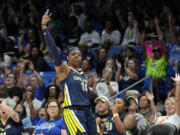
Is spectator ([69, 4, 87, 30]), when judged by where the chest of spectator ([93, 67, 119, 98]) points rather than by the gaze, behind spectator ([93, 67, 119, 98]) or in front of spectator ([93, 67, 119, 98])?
behind

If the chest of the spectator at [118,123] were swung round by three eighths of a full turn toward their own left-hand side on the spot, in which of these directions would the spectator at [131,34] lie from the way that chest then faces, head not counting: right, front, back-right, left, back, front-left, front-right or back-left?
left

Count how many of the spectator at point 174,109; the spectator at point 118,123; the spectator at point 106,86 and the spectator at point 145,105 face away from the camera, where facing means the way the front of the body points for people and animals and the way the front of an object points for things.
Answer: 0

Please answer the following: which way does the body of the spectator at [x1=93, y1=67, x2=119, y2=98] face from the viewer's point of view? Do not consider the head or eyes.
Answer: toward the camera

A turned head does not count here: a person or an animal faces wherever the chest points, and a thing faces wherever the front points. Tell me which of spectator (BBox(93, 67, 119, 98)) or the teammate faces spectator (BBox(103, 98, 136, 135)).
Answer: spectator (BBox(93, 67, 119, 98))

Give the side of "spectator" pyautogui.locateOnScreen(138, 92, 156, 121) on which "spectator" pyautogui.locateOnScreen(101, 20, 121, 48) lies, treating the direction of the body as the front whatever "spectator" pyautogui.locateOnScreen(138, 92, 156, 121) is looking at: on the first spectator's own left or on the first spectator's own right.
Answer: on the first spectator's own right

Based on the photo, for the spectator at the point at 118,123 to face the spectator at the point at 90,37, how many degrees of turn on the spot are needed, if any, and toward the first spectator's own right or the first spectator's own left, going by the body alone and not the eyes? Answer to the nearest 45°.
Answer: approximately 135° to the first spectator's own right

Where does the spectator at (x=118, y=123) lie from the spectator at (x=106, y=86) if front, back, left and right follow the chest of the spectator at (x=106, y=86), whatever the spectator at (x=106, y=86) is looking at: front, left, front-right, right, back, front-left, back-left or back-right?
front

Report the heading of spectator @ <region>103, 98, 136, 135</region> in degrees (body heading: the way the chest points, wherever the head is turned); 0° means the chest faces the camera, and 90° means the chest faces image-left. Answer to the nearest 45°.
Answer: approximately 45°

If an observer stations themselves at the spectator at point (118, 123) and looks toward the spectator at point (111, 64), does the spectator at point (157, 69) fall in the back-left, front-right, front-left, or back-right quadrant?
front-right

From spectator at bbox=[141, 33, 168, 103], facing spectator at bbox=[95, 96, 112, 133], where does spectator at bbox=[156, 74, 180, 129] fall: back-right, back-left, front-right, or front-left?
front-left
